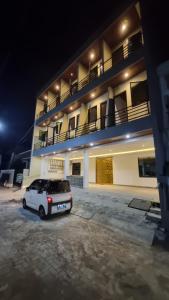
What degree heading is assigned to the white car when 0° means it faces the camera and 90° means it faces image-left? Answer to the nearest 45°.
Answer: approximately 135°
